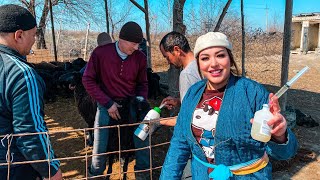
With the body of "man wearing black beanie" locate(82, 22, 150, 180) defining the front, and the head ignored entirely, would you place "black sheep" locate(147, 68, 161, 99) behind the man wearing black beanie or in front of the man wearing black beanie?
behind

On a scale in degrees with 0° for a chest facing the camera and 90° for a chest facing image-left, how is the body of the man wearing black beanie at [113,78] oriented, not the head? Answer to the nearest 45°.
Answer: approximately 0°

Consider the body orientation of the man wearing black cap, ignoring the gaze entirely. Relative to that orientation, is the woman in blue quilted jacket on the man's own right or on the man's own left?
on the man's own right

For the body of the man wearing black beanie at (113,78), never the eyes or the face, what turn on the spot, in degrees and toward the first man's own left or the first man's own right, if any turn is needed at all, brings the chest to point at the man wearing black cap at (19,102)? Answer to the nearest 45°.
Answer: approximately 45° to the first man's own right

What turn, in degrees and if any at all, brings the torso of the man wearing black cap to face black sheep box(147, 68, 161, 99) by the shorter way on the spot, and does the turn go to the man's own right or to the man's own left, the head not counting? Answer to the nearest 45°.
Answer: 0° — they already face it

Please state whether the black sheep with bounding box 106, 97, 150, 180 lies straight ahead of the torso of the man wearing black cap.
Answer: yes

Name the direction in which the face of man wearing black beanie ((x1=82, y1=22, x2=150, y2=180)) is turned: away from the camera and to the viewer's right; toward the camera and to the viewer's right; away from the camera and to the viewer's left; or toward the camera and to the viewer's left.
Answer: toward the camera and to the viewer's right

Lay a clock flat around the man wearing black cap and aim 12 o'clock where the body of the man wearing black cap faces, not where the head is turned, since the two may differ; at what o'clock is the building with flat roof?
The building with flat roof is roughly at 12 o'clock from the man wearing black cap.

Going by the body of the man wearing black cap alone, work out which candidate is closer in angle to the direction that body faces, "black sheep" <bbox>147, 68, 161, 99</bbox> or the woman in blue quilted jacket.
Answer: the black sheep

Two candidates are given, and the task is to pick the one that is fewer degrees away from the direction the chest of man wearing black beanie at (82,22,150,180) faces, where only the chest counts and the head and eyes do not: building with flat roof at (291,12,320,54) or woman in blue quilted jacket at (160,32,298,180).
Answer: the woman in blue quilted jacket

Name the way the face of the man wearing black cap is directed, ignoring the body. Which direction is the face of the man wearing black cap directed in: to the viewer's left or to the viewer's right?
to the viewer's right

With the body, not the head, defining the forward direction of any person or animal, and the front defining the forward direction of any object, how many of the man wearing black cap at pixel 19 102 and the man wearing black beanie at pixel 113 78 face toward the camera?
1
